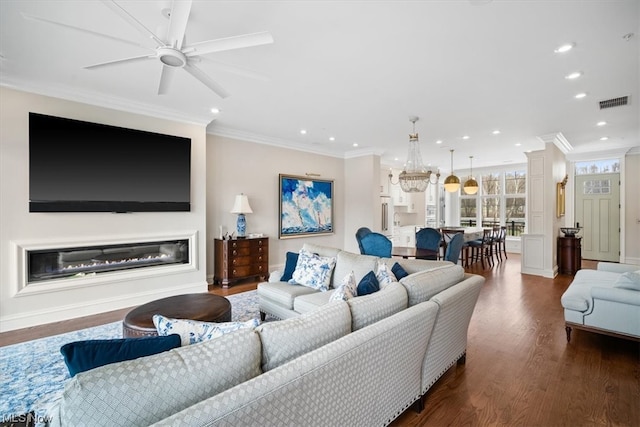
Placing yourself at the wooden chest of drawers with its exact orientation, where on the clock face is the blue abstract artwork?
The blue abstract artwork is roughly at 9 o'clock from the wooden chest of drawers.

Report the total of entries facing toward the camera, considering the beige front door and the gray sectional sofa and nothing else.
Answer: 1

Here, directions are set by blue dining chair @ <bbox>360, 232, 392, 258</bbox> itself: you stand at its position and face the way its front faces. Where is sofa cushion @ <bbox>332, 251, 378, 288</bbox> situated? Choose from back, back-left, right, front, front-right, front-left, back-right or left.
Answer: back-right

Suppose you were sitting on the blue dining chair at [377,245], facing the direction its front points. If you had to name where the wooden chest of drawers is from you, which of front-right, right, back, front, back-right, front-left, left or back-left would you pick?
back-left

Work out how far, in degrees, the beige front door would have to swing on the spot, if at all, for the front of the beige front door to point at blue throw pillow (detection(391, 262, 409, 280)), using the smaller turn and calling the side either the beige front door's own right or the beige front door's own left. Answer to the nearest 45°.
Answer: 0° — it already faces it

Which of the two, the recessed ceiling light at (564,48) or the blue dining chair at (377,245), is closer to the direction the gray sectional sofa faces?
the blue dining chair

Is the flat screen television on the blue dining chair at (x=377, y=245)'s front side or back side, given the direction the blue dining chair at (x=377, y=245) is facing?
on the back side
